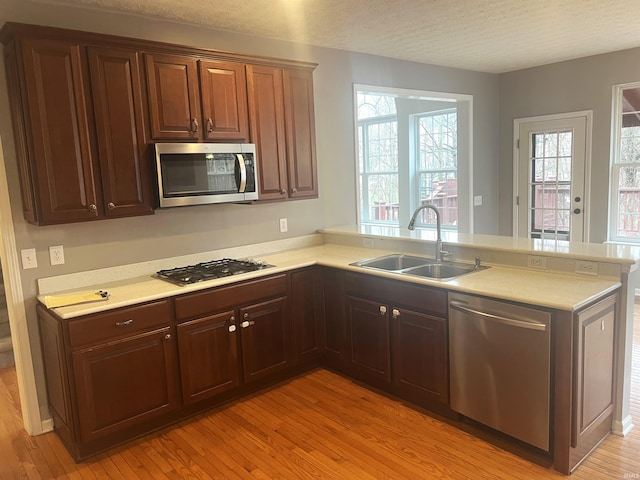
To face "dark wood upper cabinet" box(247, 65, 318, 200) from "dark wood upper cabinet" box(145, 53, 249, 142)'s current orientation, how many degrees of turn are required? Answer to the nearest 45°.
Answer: approximately 90° to its left

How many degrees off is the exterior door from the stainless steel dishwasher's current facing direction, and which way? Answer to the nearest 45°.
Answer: approximately 135° to its right

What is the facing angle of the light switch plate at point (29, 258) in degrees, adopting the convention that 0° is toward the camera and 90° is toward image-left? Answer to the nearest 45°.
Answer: approximately 0°

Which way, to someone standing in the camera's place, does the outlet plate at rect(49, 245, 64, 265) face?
facing the viewer

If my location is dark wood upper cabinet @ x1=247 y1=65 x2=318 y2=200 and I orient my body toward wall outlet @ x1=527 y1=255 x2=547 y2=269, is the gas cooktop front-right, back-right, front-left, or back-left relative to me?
back-right

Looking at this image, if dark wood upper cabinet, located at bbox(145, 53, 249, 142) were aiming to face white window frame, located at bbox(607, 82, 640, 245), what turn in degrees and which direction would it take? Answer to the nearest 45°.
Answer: approximately 45° to its left

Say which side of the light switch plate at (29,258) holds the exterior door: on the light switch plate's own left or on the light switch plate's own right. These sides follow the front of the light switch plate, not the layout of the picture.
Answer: on the light switch plate's own left

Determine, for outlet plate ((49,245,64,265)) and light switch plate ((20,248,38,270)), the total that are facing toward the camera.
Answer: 2

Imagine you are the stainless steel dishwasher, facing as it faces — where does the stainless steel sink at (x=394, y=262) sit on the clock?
The stainless steel sink is roughly at 3 o'clock from the stainless steel dishwasher.

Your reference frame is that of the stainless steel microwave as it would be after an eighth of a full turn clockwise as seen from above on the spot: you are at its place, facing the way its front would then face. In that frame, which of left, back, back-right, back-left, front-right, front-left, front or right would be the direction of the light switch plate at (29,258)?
right

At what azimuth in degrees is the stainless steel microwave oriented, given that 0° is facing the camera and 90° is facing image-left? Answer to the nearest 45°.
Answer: approximately 315°

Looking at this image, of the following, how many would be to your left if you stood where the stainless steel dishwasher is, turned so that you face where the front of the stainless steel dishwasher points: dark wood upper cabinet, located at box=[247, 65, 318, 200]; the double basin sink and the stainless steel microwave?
0

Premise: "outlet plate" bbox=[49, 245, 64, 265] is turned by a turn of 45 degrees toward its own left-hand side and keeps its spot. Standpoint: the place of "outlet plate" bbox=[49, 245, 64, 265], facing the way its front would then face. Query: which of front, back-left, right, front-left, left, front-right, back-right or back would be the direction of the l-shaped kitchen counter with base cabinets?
front

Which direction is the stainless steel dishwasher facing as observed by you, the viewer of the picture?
facing the viewer and to the left of the viewer

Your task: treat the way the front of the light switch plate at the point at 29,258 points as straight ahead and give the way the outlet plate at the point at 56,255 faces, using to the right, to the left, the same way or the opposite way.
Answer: the same way
